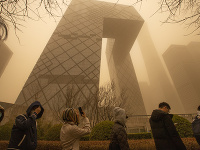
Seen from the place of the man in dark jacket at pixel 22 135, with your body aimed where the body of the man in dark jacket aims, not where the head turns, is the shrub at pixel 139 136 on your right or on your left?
on your left

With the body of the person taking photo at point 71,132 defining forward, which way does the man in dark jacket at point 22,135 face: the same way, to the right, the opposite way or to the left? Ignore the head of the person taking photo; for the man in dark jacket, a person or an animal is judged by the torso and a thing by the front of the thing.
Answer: to the right

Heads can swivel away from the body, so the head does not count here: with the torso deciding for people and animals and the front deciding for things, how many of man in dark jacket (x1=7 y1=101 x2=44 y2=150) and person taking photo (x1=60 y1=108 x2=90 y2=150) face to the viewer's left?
0

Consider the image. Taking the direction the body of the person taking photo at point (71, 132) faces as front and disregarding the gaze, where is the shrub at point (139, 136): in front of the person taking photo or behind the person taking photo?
in front

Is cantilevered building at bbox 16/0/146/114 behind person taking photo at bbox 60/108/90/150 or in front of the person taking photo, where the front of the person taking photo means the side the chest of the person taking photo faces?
in front

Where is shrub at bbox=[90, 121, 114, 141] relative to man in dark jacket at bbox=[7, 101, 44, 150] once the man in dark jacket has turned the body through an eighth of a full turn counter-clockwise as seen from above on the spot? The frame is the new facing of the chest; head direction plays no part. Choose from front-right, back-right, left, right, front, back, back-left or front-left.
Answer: front-left

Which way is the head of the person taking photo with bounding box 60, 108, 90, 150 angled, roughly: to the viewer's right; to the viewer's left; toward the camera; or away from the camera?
away from the camera

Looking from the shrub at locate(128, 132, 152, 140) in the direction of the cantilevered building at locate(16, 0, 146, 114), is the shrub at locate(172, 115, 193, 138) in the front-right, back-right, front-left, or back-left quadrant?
back-right

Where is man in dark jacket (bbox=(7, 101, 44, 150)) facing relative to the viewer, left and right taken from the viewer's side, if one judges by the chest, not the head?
facing the viewer and to the right of the viewer

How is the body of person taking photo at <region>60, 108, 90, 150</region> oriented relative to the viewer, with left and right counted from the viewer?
facing away from the viewer and to the right of the viewer

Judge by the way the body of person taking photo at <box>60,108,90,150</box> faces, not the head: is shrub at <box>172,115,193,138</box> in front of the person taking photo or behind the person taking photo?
in front

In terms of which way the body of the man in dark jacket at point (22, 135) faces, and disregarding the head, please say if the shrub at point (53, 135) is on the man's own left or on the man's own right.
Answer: on the man's own left
